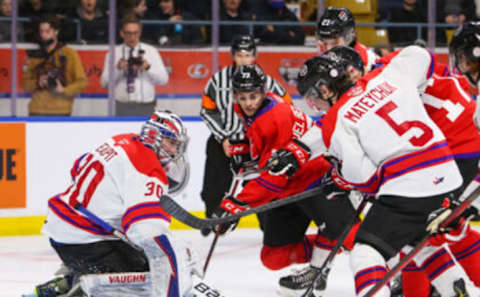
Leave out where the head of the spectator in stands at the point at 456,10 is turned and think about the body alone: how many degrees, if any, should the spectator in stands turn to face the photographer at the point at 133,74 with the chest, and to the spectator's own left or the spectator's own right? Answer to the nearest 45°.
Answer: approximately 45° to the spectator's own right

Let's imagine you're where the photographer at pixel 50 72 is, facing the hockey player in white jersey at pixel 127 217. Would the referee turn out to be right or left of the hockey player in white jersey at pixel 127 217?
left

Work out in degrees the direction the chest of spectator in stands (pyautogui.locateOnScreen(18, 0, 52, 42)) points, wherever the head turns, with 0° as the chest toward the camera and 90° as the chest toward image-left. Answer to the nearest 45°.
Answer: approximately 0°

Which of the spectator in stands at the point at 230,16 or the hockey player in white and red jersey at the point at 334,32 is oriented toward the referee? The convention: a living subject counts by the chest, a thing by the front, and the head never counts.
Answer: the spectator in stands

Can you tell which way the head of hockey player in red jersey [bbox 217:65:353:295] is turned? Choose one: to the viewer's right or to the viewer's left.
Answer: to the viewer's left

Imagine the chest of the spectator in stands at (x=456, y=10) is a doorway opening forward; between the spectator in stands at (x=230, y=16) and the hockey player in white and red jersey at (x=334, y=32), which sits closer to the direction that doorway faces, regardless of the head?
the hockey player in white and red jersey
